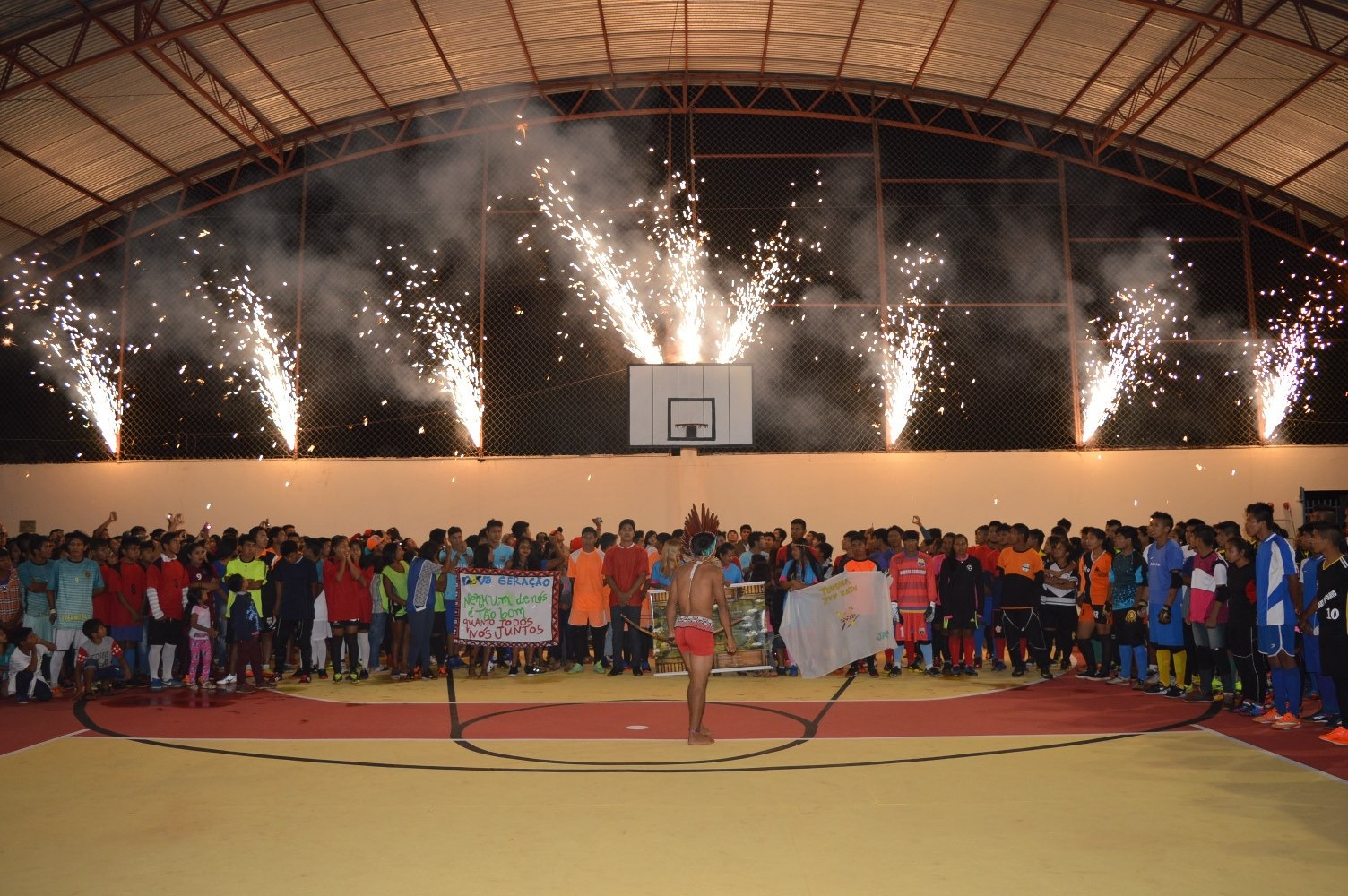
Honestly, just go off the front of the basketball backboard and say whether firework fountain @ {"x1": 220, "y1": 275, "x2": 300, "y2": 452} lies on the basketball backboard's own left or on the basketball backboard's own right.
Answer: on the basketball backboard's own right

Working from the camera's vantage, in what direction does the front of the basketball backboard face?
facing the viewer

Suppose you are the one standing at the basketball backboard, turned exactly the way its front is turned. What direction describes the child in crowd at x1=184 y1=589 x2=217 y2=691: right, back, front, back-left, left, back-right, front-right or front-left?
front-right

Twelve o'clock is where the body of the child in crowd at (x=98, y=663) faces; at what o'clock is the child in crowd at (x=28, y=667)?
the child in crowd at (x=28, y=667) is roughly at 2 o'clock from the child in crowd at (x=98, y=663).

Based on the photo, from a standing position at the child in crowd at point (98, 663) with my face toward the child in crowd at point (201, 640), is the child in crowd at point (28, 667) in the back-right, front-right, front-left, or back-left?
back-right

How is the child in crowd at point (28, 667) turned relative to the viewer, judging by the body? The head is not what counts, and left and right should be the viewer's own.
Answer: facing the viewer and to the right of the viewer

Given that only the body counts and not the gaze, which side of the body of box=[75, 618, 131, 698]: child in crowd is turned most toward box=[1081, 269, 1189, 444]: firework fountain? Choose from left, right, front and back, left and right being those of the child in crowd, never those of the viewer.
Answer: left

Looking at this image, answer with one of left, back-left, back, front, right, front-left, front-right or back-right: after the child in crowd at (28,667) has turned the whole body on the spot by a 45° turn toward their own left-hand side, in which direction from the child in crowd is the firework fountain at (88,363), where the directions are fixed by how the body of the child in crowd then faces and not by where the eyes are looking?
left

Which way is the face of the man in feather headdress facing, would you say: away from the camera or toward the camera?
away from the camera

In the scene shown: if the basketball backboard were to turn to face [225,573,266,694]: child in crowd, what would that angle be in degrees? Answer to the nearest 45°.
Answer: approximately 45° to its right

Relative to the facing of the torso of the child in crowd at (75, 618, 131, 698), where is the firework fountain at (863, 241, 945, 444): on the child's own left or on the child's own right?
on the child's own left

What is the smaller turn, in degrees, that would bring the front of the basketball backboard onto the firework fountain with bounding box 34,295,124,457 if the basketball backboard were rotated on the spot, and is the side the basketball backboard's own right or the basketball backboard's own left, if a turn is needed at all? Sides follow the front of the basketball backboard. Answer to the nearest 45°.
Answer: approximately 90° to the basketball backboard's own right

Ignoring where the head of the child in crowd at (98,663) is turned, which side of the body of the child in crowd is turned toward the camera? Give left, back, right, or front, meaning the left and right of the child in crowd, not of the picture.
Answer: front

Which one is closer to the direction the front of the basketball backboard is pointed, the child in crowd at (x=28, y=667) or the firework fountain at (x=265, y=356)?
the child in crowd

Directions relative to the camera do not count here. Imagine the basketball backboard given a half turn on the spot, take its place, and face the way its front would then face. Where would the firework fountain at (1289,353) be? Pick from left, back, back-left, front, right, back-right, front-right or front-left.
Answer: right

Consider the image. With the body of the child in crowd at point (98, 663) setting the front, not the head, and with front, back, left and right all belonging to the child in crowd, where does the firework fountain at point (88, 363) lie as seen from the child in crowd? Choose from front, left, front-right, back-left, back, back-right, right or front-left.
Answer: back
